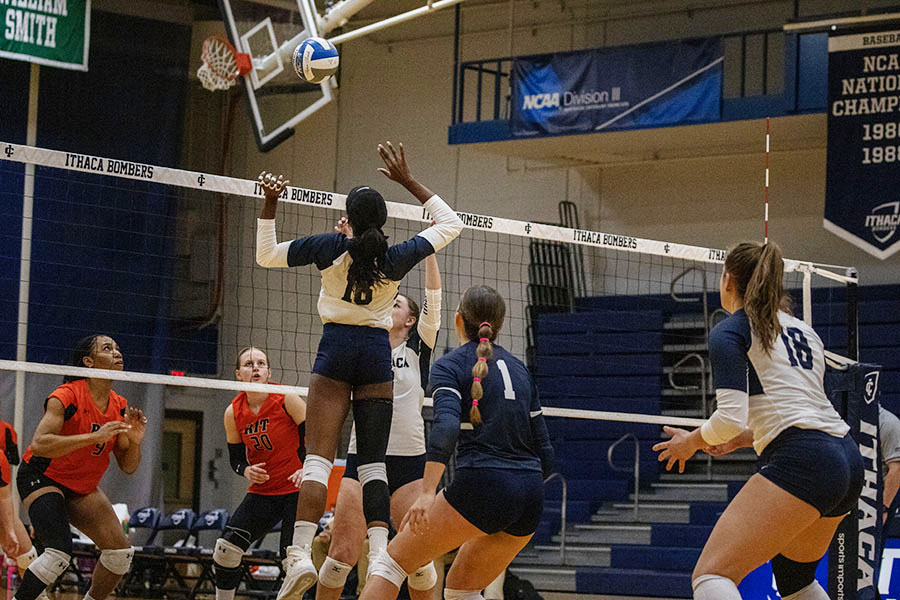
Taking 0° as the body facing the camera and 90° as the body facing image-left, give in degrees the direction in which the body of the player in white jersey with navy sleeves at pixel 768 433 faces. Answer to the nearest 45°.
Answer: approximately 135°

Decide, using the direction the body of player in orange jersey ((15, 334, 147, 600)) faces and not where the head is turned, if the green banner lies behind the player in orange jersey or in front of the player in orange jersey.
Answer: behind

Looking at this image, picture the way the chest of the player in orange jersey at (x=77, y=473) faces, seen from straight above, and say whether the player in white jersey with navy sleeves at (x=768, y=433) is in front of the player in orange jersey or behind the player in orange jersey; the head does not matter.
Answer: in front

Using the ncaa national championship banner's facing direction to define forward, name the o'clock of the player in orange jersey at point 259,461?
The player in orange jersey is roughly at 1 o'clock from the ncaa national championship banner.

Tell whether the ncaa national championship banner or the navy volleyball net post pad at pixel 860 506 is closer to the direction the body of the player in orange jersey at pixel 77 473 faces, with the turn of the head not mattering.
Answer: the navy volleyball net post pad

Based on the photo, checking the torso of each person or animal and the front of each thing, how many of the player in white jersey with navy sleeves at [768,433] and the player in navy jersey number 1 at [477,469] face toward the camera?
0

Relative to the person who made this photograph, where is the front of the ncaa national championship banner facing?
facing the viewer

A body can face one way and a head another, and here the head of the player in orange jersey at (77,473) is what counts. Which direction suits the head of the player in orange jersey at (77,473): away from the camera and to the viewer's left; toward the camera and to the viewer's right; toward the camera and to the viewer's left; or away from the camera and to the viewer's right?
toward the camera and to the viewer's right

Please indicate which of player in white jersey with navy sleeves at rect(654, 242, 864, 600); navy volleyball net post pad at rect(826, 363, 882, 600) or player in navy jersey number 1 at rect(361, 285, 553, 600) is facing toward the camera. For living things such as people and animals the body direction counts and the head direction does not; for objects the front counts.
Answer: the navy volleyball net post pad

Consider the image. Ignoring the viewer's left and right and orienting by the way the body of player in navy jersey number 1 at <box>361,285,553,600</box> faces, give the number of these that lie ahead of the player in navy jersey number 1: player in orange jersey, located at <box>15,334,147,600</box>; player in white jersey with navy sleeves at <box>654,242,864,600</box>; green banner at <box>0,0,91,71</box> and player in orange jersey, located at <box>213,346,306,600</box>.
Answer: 3

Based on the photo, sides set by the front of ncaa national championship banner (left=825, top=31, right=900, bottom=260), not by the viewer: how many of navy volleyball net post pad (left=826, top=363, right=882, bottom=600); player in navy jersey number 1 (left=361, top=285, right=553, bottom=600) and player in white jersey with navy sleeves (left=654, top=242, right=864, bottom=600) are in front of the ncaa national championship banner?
3

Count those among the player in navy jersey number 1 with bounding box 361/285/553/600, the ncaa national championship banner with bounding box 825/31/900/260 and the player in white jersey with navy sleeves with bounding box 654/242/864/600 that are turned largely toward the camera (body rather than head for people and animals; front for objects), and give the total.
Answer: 1

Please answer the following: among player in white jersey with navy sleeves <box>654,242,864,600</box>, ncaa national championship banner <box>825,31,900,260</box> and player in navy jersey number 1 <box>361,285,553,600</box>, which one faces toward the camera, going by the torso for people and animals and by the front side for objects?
the ncaa national championship banner

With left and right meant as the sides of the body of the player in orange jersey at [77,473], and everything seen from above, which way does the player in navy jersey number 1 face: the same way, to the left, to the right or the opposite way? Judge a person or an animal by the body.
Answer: the opposite way
